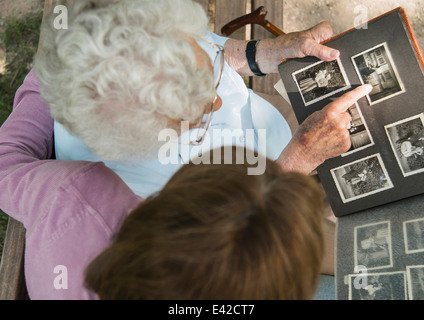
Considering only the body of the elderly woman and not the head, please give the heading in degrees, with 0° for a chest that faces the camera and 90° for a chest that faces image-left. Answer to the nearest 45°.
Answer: approximately 270°

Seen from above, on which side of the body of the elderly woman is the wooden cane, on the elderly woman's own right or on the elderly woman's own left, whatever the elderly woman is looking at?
on the elderly woman's own left
